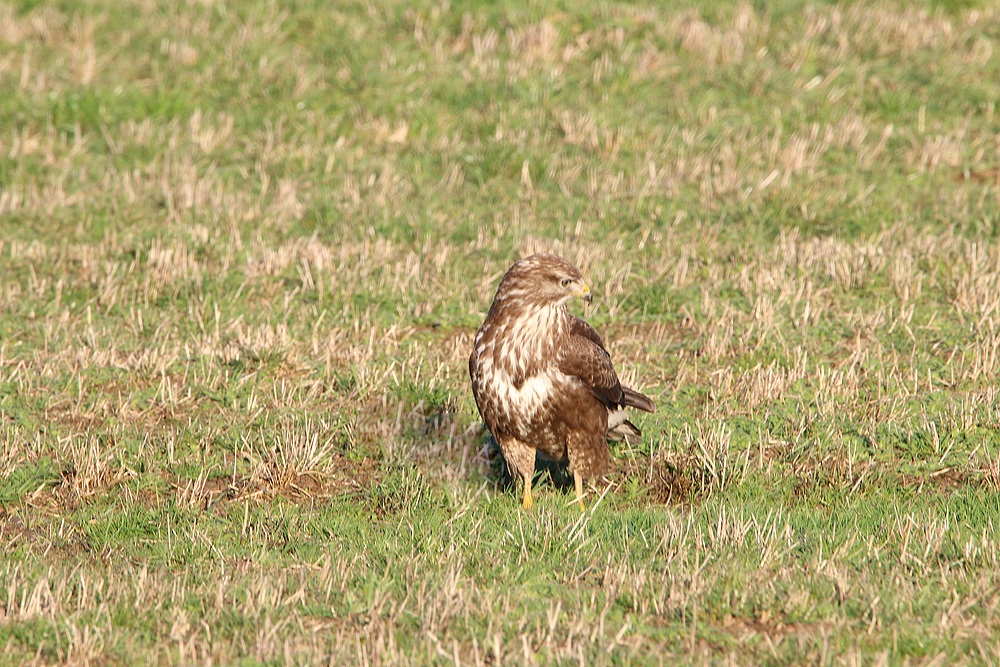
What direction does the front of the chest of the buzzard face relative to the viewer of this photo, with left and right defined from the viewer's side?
facing the viewer and to the left of the viewer
